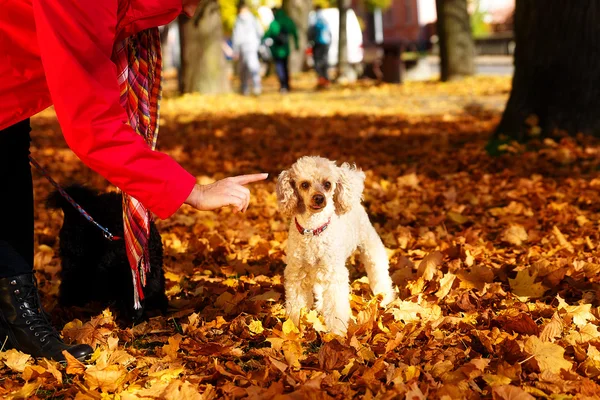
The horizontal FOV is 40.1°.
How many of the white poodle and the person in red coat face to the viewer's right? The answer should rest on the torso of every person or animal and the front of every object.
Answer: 1

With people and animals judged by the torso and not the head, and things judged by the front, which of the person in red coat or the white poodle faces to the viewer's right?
the person in red coat

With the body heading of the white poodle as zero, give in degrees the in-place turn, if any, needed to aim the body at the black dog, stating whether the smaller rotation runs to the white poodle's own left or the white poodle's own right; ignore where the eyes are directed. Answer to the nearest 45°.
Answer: approximately 45° to the white poodle's own right

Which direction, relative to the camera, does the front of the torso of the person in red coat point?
to the viewer's right

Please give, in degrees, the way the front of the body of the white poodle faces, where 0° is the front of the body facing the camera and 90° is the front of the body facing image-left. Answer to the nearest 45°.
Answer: approximately 45°

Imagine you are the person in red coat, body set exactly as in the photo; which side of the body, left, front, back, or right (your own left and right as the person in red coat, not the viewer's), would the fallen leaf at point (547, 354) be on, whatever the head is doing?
front

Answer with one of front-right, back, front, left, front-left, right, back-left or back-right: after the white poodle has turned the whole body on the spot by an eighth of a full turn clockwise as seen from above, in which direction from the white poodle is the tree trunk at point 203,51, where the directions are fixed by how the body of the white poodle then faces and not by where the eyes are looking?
right

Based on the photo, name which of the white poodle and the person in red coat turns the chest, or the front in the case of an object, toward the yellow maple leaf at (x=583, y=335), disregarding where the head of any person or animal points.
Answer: the person in red coat

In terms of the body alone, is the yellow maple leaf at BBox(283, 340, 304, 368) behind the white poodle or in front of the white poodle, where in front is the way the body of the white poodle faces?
in front

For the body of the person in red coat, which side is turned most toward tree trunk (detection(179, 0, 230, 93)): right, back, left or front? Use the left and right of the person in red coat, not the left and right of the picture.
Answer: left
